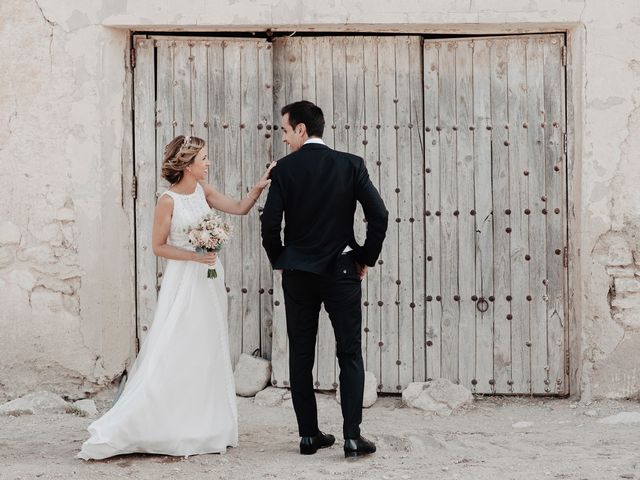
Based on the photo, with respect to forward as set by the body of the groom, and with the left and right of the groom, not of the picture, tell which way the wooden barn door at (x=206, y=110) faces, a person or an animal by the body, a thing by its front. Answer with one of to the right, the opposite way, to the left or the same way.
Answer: the opposite way

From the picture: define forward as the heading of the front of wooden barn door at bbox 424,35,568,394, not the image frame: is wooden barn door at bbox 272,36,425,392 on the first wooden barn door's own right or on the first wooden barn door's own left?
on the first wooden barn door's own right

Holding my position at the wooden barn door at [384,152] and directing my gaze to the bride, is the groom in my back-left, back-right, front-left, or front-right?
front-left

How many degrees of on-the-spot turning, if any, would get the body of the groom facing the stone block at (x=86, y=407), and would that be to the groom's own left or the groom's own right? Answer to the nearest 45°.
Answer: approximately 45° to the groom's own left

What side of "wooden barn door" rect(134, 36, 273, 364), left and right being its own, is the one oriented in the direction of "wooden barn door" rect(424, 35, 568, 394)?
left

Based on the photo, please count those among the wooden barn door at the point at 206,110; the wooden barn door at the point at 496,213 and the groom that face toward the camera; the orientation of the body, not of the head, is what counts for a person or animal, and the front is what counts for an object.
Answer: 2

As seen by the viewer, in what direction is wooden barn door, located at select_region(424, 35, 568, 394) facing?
toward the camera

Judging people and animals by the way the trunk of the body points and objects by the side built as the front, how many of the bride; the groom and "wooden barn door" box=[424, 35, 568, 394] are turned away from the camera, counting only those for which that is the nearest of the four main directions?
1

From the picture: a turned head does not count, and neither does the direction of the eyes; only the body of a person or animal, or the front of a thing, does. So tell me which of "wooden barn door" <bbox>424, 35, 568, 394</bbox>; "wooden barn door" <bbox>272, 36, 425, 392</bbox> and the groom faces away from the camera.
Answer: the groom

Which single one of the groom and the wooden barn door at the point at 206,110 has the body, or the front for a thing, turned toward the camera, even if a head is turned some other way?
the wooden barn door

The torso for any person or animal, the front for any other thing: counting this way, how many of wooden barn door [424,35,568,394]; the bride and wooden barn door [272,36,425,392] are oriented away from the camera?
0

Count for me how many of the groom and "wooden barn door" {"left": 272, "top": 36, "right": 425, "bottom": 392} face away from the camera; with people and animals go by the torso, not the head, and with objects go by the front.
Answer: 1

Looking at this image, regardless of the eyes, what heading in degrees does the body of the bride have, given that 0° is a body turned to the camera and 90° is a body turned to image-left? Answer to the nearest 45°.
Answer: approximately 315°

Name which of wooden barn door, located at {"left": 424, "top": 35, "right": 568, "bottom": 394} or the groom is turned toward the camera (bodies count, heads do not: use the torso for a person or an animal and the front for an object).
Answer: the wooden barn door

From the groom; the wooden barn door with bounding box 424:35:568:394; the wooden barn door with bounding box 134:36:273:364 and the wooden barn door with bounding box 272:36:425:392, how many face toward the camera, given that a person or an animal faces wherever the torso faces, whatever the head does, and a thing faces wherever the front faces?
3

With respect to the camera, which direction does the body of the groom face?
away from the camera

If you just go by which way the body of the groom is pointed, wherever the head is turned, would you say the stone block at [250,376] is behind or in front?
in front

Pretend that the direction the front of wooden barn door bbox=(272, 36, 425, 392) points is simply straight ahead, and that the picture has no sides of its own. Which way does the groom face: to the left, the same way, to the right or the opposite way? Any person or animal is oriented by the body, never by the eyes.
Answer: the opposite way

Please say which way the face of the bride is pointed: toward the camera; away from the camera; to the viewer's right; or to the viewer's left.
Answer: to the viewer's right
